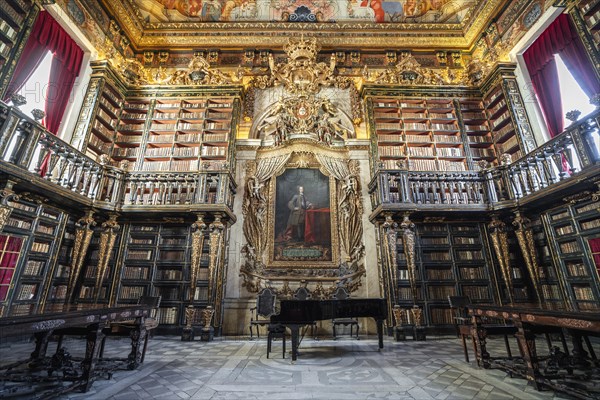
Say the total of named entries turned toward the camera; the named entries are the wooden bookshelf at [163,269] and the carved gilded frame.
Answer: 2

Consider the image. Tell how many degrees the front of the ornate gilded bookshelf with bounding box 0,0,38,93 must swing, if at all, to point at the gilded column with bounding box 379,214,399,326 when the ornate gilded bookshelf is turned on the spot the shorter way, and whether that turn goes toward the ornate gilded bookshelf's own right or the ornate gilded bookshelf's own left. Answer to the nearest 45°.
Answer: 0° — it already faces it

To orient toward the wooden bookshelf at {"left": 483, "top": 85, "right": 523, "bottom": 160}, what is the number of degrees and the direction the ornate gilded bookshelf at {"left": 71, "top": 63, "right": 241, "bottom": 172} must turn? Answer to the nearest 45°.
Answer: approximately 45° to its left

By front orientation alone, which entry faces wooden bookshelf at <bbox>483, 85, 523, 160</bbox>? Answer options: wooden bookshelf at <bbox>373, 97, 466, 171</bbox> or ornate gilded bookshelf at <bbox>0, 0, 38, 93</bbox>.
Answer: the ornate gilded bookshelf

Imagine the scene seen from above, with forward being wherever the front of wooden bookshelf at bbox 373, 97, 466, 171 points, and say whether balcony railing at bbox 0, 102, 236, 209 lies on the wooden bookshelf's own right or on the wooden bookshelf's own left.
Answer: on the wooden bookshelf's own right

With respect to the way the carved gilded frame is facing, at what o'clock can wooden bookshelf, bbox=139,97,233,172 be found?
The wooden bookshelf is roughly at 3 o'clock from the carved gilded frame.

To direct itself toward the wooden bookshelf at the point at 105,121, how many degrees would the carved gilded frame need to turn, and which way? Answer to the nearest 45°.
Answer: approximately 90° to its right

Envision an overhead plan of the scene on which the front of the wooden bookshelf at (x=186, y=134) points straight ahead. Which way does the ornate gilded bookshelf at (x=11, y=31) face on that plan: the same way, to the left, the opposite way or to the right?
to the left

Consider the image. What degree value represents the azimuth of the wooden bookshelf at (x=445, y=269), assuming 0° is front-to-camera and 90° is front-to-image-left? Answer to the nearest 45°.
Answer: approximately 0°
